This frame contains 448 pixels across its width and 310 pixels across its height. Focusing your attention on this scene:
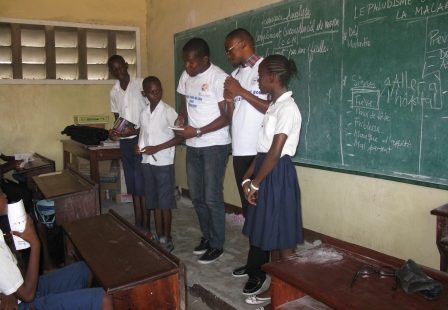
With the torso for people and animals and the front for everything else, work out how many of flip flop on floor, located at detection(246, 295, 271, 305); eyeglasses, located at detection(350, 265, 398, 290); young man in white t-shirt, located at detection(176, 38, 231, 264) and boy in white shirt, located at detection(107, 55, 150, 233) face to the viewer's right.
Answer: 0

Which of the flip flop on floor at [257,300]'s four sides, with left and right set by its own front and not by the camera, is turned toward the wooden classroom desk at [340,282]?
left

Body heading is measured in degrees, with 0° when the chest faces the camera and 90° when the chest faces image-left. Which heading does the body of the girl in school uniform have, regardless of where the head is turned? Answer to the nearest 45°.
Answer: approximately 90°

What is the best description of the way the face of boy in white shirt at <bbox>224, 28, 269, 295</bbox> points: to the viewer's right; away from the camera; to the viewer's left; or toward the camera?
to the viewer's left

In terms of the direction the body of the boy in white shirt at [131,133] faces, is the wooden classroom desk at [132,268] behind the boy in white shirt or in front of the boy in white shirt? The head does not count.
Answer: in front

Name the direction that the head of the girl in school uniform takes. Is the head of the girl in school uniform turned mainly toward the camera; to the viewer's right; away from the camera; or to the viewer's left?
to the viewer's left

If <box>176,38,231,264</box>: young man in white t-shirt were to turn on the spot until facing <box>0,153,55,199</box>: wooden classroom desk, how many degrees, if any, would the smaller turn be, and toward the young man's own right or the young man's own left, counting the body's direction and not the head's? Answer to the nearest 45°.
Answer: approximately 90° to the young man's own right

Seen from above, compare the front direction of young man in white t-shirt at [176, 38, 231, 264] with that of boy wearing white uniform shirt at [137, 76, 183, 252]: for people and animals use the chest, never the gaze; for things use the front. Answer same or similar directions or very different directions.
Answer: same or similar directions

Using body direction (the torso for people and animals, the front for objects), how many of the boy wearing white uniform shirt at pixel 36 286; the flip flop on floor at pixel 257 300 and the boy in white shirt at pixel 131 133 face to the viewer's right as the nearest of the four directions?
1

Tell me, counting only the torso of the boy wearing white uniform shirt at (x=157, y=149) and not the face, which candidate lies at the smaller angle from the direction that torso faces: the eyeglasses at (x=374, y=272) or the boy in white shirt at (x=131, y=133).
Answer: the eyeglasses

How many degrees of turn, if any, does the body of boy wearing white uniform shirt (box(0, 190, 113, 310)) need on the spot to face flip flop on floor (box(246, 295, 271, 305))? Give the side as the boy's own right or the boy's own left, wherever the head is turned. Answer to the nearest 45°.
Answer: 0° — they already face it
